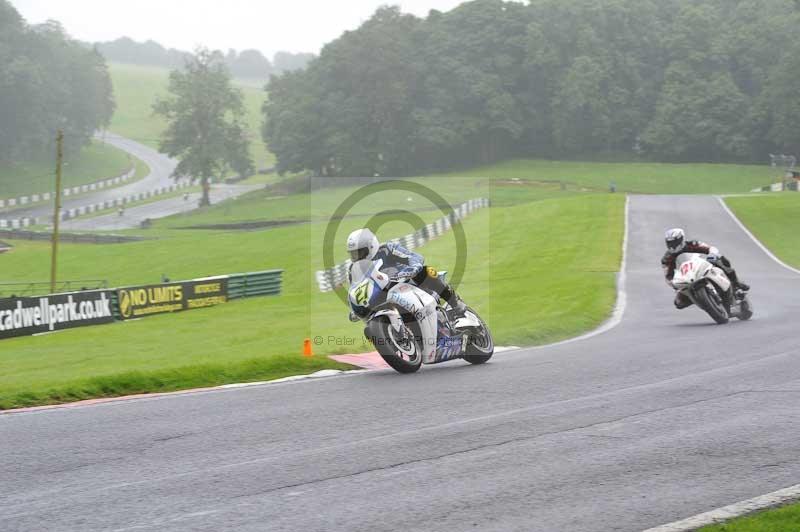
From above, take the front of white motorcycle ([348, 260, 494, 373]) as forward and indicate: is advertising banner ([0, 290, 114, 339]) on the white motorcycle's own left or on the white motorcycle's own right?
on the white motorcycle's own right

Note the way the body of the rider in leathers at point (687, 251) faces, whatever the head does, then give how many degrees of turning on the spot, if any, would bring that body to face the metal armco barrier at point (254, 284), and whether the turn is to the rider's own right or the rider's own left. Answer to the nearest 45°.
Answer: approximately 90° to the rider's own right

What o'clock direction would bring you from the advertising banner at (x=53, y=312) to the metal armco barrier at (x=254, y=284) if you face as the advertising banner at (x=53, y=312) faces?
The metal armco barrier is roughly at 9 o'clock from the advertising banner.

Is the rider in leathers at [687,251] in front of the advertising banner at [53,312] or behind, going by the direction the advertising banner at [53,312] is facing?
in front

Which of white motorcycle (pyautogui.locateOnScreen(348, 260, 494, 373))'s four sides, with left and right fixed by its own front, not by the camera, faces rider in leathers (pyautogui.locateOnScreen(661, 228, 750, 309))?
back

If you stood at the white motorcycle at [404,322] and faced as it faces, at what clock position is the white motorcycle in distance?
The white motorcycle in distance is roughly at 6 o'clock from the white motorcycle.

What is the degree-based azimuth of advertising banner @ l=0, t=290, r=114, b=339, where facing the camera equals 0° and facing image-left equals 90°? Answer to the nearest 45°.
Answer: approximately 315°

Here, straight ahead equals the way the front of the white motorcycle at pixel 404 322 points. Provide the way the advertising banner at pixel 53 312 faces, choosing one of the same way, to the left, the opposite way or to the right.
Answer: to the left

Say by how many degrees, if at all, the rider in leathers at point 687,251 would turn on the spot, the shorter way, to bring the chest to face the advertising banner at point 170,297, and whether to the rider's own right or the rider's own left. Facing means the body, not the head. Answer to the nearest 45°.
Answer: approximately 90° to the rider's own right

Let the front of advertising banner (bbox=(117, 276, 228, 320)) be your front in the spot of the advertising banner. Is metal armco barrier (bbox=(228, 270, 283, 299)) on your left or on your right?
on your left

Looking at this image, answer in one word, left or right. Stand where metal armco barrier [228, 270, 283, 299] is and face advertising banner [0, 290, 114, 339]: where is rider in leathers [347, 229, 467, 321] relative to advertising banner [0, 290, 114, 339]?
left

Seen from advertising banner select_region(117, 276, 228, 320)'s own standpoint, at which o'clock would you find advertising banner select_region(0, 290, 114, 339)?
advertising banner select_region(0, 290, 114, 339) is roughly at 3 o'clock from advertising banner select_region(117, 276, 228, 320).
